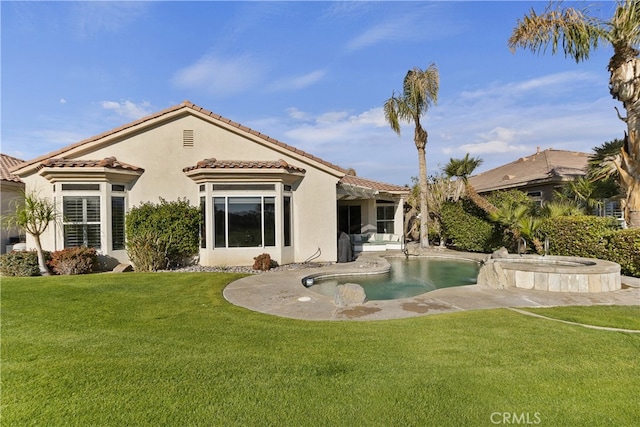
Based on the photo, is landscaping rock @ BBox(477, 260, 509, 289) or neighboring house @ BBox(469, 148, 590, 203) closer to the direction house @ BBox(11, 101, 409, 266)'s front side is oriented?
the neighboring house

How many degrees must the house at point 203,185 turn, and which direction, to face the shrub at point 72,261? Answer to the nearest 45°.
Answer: approximately 90° to its left

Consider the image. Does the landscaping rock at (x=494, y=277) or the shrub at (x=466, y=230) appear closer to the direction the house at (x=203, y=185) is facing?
the shrub

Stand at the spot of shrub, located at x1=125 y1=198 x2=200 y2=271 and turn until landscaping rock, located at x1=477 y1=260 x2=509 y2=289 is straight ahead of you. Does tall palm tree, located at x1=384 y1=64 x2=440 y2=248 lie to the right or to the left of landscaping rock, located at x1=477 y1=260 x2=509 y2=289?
left

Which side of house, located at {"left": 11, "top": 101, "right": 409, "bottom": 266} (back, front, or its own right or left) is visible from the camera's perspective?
back

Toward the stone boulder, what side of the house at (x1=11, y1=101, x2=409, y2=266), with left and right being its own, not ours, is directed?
back

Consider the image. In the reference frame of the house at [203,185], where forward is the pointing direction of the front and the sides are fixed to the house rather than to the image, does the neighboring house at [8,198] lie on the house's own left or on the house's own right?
on the house's own left

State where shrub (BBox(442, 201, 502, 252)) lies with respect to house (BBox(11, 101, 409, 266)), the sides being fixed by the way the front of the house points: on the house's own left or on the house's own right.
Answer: on the house's own right

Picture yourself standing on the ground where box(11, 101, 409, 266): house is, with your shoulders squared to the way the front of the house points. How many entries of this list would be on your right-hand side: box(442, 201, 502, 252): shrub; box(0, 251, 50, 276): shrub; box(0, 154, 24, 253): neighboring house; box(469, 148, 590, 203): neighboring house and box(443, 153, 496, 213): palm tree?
3

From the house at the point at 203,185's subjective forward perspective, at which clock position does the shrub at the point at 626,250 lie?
The shrub is roughly at 4 o'clock from the house.

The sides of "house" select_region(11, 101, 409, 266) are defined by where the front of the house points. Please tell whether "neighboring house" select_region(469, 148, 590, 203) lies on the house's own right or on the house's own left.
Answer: on the house's own right
